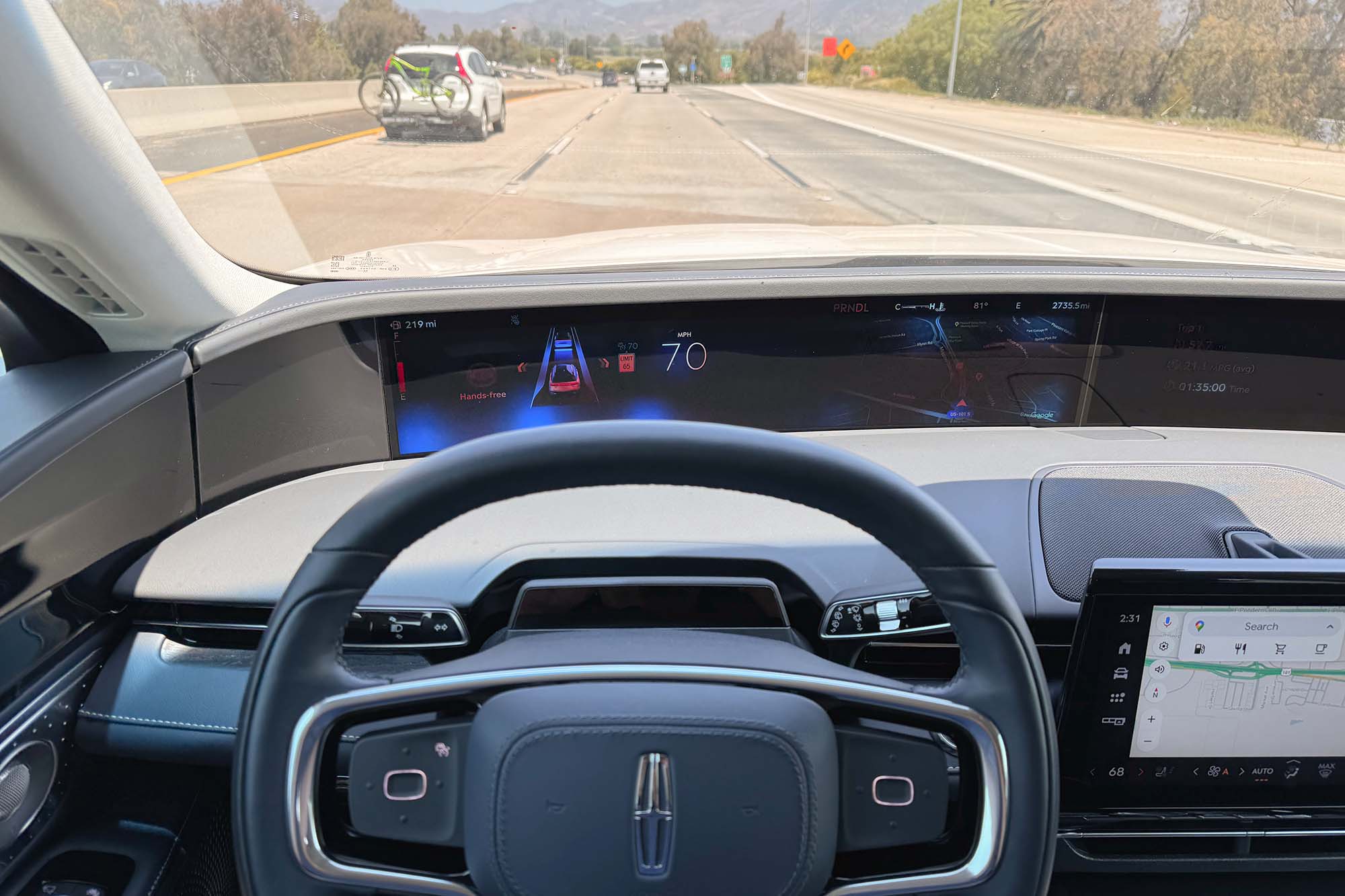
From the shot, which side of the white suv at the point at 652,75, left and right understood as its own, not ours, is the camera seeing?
back

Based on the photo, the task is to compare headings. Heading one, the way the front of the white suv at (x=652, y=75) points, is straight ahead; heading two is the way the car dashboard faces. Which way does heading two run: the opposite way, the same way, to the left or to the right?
the opposite way

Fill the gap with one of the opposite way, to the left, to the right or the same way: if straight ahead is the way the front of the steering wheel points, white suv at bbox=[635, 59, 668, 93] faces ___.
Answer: the opposite way

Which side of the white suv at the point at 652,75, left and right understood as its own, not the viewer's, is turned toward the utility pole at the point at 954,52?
right

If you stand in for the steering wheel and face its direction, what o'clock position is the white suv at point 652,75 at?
The white suv is roughly at 6 o'clock from the steering wheel.
